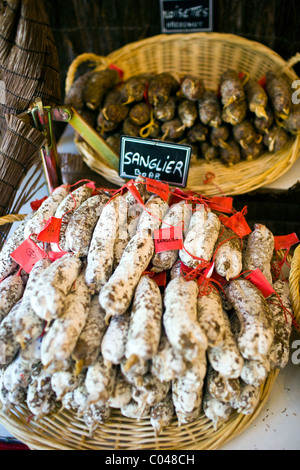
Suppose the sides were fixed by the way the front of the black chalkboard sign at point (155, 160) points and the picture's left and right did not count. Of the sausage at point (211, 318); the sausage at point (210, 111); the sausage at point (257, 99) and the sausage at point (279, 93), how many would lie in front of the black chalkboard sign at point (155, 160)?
1

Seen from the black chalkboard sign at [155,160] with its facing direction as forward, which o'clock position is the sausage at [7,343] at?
The sausage is roughly at 1 o'clock from the black chalkboard sign.

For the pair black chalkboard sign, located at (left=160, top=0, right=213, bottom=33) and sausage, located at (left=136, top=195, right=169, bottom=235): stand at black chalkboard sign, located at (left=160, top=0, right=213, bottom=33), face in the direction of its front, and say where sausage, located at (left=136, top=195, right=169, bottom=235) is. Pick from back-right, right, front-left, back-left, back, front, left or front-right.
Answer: front

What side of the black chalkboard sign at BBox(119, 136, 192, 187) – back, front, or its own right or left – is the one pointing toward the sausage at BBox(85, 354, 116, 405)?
front

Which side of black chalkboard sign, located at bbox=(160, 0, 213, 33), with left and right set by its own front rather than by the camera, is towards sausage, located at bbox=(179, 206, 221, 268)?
front

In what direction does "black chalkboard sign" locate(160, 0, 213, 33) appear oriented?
toward the camera

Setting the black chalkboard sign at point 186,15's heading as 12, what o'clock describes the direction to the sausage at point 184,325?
The sausage is roughly at 12 o'clock from the black chalkboard sign.

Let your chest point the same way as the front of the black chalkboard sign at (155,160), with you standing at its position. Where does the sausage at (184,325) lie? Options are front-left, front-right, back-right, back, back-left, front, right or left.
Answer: front
